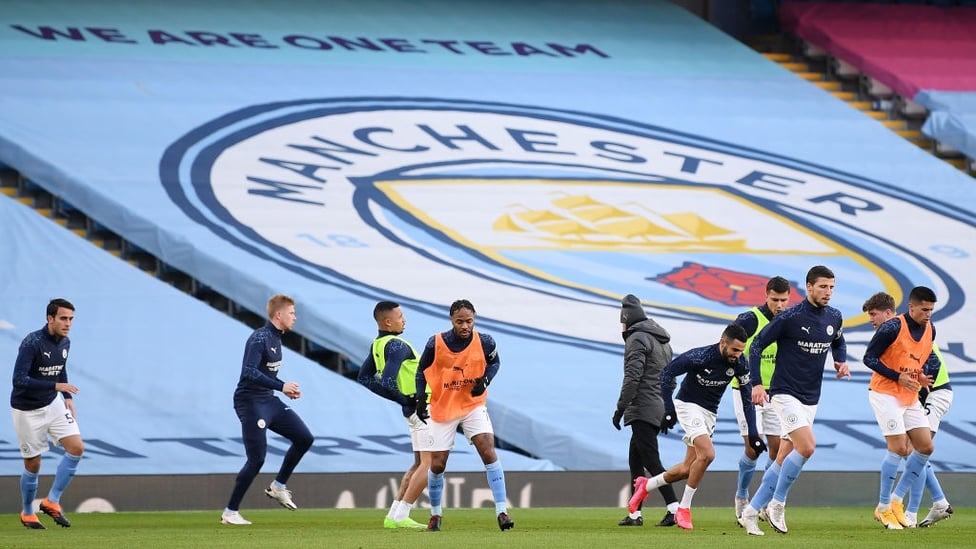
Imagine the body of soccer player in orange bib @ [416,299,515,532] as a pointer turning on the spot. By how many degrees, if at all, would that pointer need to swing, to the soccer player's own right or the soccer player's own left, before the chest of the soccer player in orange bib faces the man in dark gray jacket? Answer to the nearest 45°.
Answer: approximately 135° to the soccer player's own left

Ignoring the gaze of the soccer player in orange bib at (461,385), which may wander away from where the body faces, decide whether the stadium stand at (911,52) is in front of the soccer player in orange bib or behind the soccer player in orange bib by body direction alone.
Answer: behind

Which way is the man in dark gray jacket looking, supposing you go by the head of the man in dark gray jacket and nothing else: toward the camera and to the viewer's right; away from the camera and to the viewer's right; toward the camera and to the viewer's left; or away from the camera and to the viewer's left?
away from the camera and to the viewer's left

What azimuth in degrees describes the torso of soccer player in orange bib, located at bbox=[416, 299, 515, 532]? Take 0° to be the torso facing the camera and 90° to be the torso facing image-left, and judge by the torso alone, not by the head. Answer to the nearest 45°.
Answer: approximately 0°
